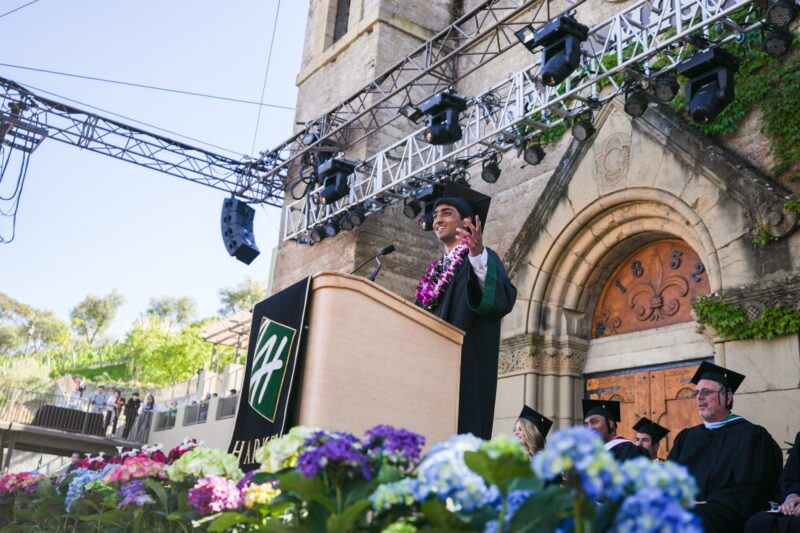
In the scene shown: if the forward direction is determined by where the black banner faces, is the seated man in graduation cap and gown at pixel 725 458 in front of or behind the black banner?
behind

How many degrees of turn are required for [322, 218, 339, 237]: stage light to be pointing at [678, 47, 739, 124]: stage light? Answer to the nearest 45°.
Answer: approximately 90° to its left

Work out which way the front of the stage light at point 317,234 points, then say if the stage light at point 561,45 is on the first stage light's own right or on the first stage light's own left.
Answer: on the first stage light's own left

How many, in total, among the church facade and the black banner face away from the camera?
0

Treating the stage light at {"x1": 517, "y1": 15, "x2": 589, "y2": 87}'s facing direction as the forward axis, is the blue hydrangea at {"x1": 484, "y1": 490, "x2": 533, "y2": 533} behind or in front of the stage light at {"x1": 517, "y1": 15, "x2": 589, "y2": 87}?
in front

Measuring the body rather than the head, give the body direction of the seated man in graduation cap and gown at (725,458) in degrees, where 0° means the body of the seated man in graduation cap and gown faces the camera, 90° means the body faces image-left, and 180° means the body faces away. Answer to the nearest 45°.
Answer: approximately 45°

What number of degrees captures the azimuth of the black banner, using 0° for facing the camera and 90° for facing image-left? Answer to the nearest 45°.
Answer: approximately 45°

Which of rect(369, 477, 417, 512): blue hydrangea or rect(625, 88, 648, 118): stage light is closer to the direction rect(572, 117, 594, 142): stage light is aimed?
the blue hydrangea

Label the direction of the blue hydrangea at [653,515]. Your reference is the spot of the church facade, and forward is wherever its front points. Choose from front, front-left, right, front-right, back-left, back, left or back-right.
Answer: front-left
